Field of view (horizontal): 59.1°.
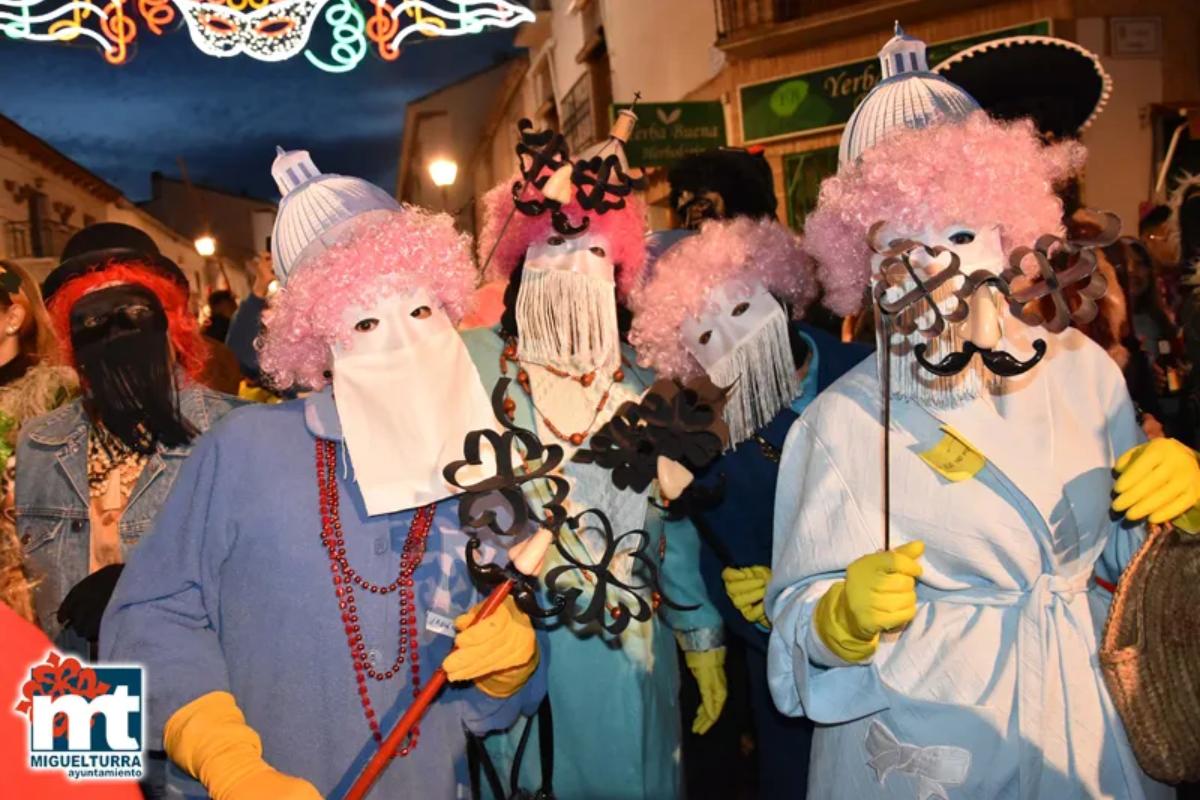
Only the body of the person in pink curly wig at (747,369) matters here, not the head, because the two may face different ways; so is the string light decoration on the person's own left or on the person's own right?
on the person's own right

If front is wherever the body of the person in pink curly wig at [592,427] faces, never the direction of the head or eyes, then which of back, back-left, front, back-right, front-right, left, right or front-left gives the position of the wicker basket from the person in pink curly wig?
front-left

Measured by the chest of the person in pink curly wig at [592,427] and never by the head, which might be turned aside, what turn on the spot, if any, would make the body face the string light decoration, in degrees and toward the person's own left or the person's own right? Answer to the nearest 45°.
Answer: approximately 135° to the person's own right

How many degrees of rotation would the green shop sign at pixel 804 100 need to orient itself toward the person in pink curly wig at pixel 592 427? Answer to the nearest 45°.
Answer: approximately 45° to its left

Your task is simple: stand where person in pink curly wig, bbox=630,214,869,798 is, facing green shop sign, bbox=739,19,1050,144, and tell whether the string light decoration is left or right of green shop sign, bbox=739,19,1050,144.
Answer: left

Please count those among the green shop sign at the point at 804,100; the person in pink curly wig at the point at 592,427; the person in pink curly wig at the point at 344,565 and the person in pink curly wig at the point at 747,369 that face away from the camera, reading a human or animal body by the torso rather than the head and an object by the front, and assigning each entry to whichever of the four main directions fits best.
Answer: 0

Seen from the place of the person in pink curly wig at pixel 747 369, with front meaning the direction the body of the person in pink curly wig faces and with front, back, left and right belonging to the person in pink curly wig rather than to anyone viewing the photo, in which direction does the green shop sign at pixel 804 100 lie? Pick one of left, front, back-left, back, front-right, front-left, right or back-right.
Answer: back-right

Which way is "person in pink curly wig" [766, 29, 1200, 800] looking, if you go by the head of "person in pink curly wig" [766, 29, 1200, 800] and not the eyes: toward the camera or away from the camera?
toward the camera

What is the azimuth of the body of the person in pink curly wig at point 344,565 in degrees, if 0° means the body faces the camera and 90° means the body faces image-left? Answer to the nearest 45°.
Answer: approximately 315°

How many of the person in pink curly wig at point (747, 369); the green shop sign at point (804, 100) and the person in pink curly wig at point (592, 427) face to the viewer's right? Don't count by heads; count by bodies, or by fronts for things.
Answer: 0

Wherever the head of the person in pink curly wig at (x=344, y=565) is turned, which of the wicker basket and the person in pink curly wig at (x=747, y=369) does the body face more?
the wicker basket

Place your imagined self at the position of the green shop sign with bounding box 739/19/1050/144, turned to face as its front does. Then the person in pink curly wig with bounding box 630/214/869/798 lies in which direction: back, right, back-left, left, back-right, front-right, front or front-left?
front-left

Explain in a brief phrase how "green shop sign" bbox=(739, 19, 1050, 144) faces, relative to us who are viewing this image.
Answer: facing the viewer and to the left of the viewer

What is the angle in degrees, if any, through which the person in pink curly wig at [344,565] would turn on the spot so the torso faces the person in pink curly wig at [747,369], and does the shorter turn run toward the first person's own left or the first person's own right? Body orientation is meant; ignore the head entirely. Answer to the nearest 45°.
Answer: approximately 90° to the first person's own left

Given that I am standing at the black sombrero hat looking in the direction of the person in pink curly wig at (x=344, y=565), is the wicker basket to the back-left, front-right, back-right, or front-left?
front-left

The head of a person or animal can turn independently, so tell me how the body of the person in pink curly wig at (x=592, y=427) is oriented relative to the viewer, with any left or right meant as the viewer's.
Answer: facing the viewer
